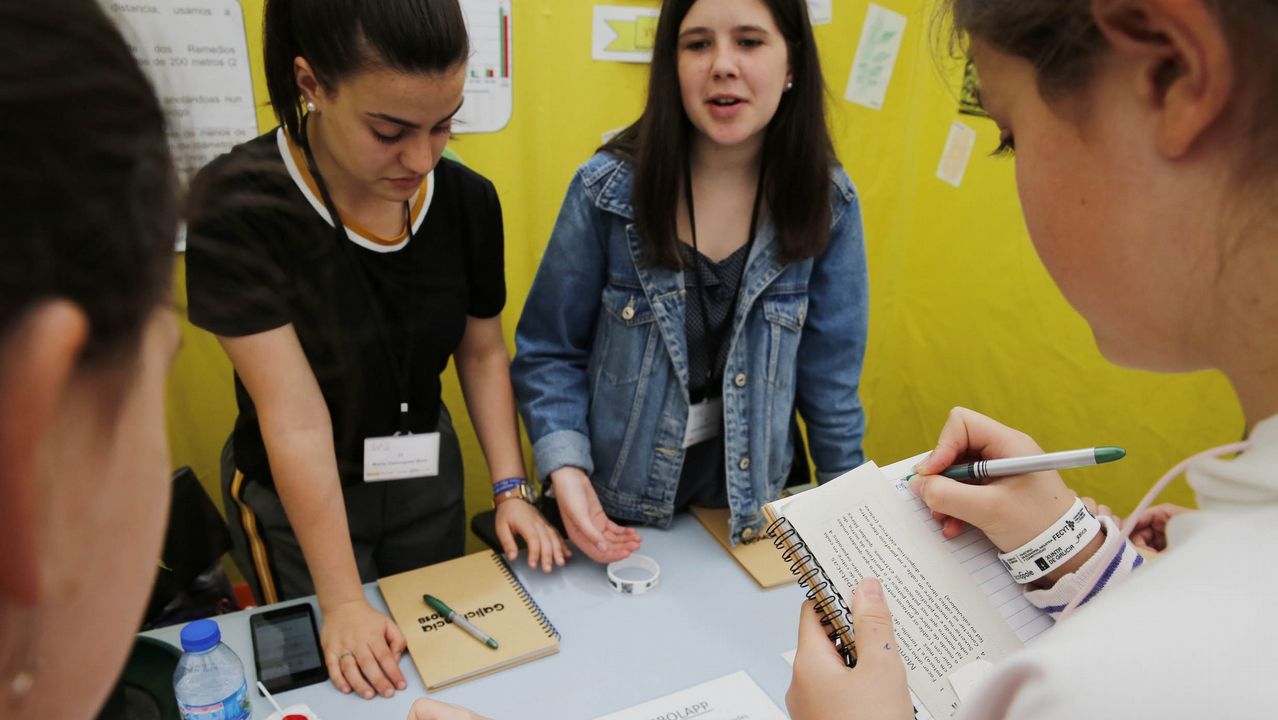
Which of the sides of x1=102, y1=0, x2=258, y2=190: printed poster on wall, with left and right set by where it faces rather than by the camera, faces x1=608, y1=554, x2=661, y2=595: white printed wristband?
front

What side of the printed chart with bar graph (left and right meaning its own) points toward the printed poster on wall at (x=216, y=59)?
right

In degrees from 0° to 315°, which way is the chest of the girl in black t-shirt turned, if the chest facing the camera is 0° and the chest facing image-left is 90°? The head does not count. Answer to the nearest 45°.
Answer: approximately 315°

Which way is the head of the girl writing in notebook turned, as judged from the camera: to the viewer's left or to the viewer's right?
to the viewer's left

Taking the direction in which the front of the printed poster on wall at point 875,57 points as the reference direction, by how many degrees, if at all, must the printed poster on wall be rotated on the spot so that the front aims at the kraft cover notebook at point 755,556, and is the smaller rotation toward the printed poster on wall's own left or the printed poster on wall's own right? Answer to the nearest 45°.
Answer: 0° — it already faces it

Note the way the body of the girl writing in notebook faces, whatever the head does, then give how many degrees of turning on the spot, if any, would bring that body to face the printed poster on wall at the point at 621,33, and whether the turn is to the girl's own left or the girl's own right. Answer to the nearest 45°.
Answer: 0° — they already face it

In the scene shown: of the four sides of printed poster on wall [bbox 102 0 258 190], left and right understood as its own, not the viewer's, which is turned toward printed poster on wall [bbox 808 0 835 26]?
left

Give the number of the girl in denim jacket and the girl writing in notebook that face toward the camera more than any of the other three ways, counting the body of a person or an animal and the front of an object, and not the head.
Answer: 1

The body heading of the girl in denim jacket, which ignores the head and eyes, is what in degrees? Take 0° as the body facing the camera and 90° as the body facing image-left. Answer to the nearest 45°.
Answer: approximately 0°

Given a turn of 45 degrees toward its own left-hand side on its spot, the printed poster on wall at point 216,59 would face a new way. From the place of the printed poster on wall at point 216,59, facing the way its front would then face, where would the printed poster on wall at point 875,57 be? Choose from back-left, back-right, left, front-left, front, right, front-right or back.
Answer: front-left
